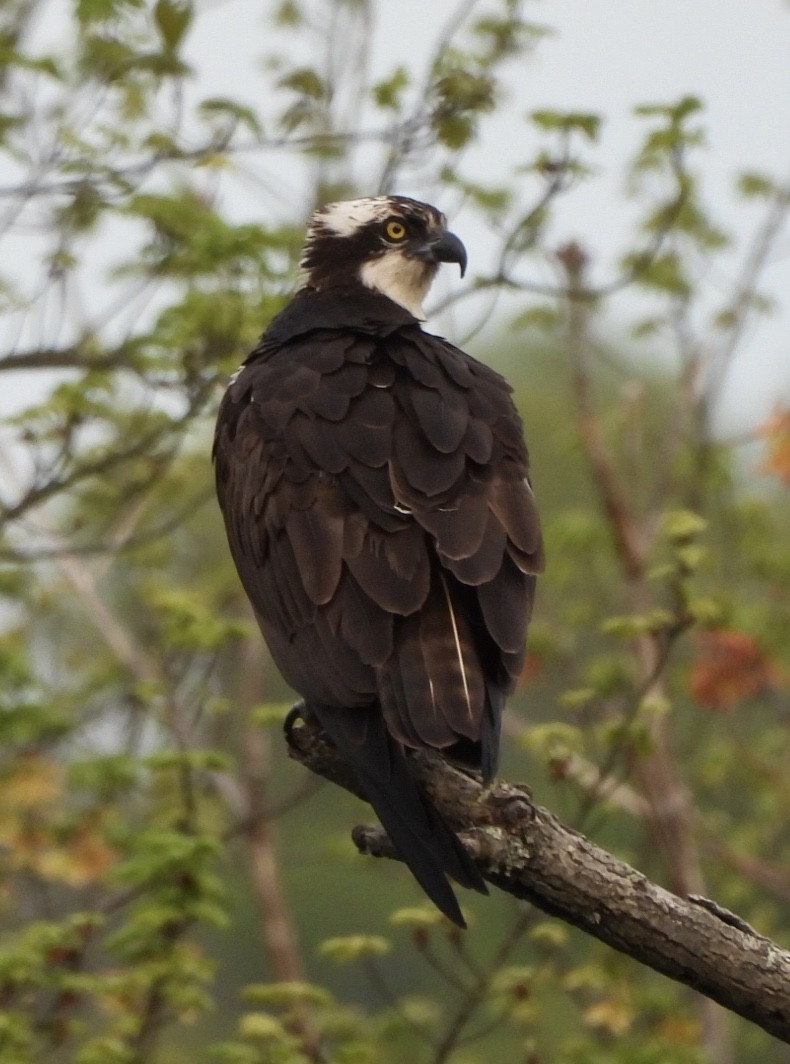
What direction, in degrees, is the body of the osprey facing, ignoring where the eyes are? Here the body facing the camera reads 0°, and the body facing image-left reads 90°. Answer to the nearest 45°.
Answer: approximately 180°

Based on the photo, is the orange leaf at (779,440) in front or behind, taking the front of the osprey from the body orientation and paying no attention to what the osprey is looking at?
in front
